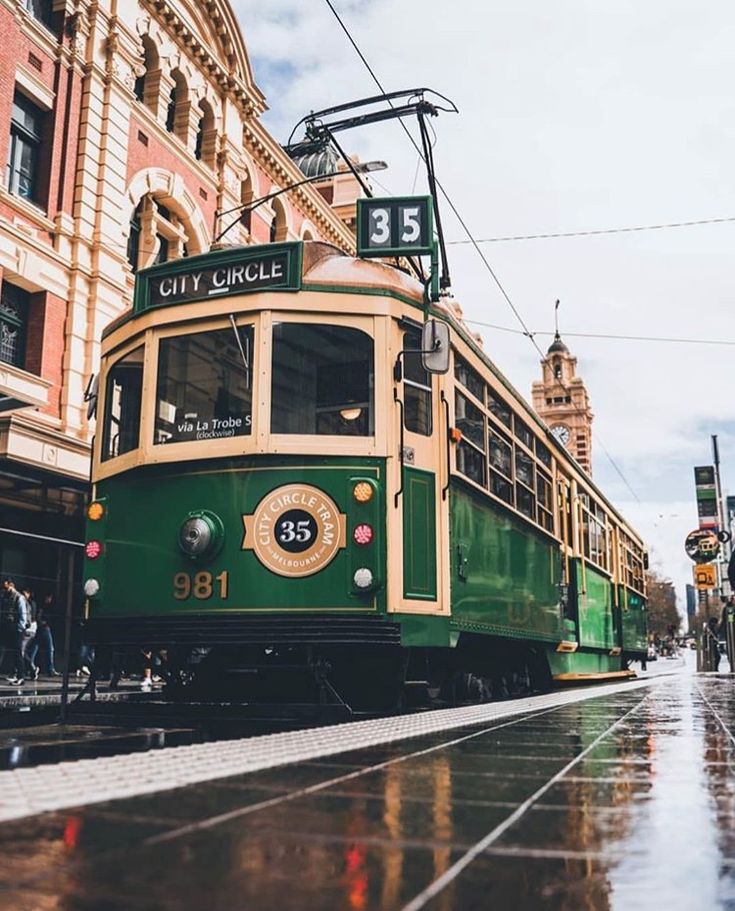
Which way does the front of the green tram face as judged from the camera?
facing the viewer and to the left of the viewer

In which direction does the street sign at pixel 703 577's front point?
toward the camera

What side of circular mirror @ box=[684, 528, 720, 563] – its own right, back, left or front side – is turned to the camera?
front

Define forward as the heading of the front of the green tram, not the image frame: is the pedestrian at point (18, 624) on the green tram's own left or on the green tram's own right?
on the green tram's own right

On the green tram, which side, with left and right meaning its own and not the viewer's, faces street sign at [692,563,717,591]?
back

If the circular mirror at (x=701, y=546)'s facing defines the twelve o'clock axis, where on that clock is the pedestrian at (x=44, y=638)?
The pedestrian is roughly at 1 o'clock from the circular mirror.

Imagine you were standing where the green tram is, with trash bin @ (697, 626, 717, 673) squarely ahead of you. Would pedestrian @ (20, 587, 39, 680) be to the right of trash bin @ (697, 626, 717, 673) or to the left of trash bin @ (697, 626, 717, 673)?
left

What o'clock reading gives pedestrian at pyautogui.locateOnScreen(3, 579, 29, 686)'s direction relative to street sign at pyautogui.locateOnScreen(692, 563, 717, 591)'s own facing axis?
The pedestrian is roughly at 1 o'clock from the street sign.

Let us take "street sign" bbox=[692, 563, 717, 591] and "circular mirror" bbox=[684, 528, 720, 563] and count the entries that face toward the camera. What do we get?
2
